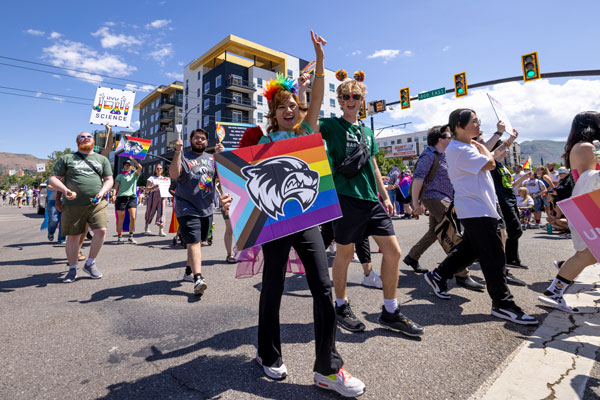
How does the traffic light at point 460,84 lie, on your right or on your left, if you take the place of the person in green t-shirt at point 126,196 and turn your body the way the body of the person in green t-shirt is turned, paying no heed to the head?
on your left

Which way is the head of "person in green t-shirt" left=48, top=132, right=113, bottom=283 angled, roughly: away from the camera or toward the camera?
toward the camera

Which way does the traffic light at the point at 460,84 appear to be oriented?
toward the camera

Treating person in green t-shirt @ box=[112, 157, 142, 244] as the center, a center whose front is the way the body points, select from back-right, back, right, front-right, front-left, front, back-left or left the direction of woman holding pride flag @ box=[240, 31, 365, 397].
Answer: front

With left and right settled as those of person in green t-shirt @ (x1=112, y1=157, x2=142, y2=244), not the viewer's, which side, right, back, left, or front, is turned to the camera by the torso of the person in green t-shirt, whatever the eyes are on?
front

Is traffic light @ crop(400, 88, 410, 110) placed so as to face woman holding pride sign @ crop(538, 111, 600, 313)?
yes

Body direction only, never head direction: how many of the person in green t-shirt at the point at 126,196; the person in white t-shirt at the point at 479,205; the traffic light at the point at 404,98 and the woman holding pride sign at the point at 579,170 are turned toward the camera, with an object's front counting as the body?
2

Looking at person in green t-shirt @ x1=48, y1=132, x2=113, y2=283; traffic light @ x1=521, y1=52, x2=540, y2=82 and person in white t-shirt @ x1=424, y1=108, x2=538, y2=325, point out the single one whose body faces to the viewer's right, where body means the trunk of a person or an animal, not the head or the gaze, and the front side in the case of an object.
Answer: the person in white t-shirt

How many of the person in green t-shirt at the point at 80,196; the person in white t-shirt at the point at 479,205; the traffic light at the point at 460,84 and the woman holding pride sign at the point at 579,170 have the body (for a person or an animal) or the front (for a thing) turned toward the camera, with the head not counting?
2

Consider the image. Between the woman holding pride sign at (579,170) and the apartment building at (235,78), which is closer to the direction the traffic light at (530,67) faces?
the woman holding pride sign

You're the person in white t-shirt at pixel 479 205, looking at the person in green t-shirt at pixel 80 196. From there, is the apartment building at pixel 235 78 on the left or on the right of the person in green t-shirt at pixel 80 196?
right

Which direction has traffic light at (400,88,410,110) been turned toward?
toward the camera

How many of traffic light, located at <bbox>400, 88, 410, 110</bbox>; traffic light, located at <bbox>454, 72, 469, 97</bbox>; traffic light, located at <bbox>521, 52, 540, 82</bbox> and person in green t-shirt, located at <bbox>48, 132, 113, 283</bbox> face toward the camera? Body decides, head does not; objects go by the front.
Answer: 4

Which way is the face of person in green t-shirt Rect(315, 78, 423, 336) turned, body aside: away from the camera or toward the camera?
toward the camera

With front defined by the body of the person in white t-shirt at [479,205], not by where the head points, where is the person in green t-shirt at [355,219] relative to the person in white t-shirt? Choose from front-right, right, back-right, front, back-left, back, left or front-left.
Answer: back-right

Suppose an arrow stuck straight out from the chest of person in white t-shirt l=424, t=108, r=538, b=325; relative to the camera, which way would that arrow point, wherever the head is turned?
to the viewer's right

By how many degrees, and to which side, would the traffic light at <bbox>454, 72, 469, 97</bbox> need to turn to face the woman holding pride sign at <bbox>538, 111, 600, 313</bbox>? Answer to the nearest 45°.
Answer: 0° — it already faces them

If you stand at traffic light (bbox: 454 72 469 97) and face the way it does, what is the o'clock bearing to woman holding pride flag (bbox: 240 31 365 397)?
The woman holding pride flag is roughly at 12 o'clock from the traffic light.
